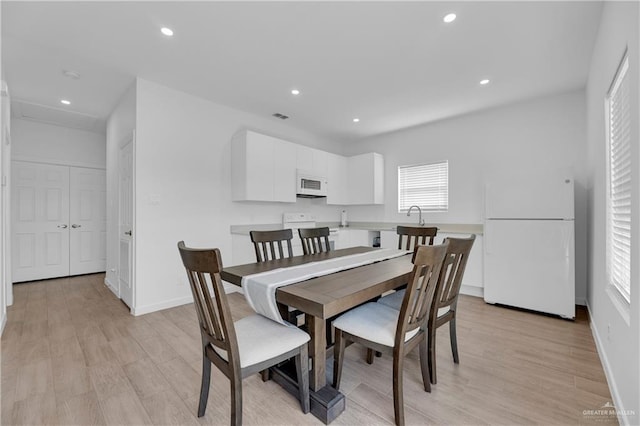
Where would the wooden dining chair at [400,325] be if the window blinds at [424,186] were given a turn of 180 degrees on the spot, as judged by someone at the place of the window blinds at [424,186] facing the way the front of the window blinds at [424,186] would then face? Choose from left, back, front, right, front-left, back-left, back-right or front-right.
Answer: back-right

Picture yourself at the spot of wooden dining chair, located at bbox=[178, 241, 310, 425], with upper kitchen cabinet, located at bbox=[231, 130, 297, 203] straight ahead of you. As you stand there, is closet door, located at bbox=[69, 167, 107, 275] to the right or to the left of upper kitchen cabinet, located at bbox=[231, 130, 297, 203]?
left

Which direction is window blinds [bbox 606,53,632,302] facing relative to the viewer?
to the viewer's left

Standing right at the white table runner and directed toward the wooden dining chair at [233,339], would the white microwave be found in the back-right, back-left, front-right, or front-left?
back-right

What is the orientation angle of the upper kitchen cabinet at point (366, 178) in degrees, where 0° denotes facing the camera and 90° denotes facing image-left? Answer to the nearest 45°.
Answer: approximately 45°

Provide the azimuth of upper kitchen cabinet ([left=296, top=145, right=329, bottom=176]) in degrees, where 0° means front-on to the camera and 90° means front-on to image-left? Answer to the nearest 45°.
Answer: approximately 315°

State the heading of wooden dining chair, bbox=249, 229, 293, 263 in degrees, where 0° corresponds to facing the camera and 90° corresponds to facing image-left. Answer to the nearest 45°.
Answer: approximately 315°

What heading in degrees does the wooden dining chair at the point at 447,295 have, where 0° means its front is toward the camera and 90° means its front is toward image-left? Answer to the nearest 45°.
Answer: approximately 135°
